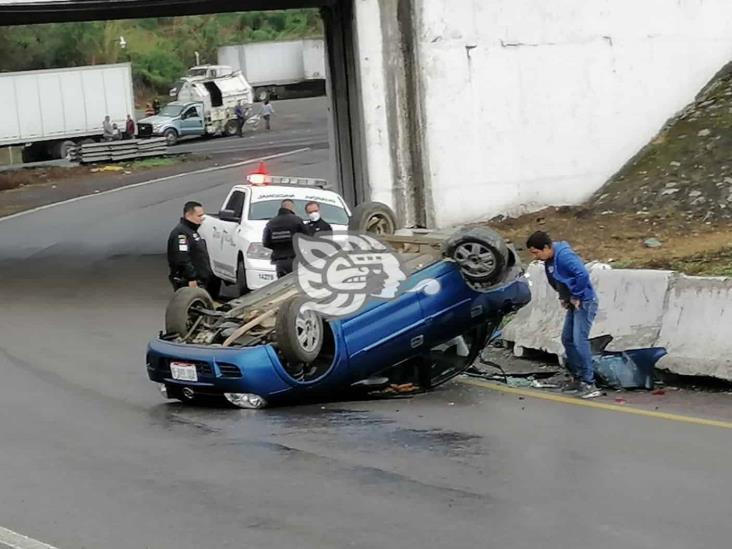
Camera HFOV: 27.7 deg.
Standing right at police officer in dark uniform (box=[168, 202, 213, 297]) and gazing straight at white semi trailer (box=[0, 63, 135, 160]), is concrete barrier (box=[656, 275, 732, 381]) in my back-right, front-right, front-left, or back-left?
back-right

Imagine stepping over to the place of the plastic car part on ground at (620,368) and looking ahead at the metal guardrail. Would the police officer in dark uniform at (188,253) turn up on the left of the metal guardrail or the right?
left

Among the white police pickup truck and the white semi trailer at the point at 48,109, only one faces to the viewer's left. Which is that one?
the white semi trailer

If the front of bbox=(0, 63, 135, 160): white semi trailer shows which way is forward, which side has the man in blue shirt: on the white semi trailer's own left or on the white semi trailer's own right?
on the white semi trailer's own left

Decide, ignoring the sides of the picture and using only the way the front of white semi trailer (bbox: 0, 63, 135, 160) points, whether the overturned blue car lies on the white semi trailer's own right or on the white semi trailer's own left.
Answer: on the white semi trailer's own left

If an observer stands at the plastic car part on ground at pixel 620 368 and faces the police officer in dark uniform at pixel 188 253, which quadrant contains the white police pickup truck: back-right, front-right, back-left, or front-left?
front-right

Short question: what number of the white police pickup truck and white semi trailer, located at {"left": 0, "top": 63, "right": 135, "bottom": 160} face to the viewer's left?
1

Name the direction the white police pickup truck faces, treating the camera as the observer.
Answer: facing the viewer and to the right of the viewer

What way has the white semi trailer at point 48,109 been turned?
to the viewer's left
